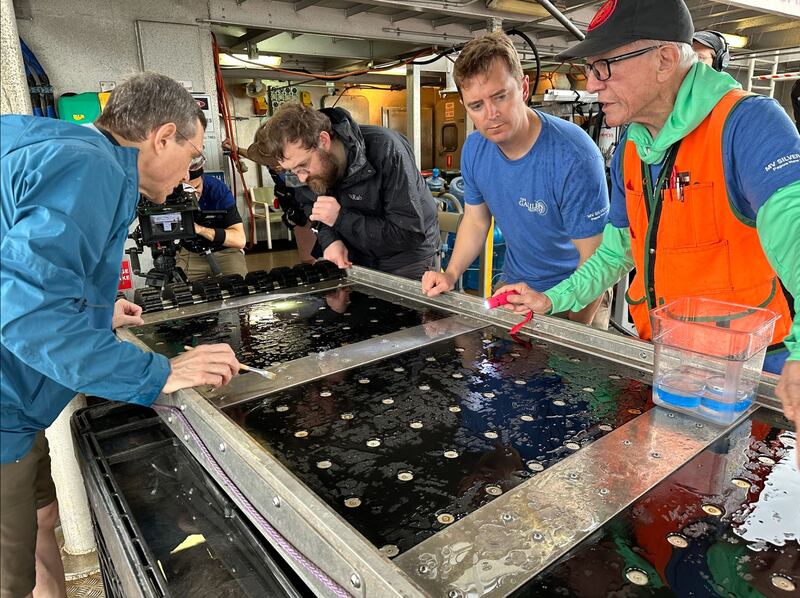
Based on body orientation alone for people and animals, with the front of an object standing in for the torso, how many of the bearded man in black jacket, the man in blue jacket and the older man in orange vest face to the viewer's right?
1

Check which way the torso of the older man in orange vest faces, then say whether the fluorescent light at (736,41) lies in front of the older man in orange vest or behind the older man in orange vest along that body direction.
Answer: behind

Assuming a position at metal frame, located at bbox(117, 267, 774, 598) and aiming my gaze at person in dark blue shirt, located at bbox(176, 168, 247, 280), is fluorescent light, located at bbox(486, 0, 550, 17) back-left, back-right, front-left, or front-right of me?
front-right

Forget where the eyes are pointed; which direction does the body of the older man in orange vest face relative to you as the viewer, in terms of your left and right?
facing the viewer and to the left of the viewer

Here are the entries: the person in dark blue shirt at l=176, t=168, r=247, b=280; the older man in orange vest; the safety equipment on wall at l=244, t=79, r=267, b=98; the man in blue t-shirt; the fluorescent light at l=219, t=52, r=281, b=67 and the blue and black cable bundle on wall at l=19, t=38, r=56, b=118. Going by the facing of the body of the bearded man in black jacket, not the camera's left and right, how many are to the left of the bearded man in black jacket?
2

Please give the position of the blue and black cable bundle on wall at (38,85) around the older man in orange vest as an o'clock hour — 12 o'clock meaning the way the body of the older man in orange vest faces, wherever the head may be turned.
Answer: The blue and black cable bundle on wall is roughly at 2 o'clock from the older man in orange vest.

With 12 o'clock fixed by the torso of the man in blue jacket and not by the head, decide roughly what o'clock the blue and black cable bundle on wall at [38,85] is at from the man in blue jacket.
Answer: The blue and black cable bundle on wall is roughly at 9 o'clock from the man in blue jacket.

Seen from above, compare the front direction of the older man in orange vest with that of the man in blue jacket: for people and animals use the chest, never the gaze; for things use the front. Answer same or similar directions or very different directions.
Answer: very different directions

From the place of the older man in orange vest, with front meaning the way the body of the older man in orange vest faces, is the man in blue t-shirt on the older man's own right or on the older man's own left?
on the older man's own right

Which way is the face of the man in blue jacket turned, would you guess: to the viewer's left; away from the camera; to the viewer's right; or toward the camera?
to the viewer's right

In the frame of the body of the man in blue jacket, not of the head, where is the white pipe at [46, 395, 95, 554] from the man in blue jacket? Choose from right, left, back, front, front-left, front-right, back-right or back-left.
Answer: left

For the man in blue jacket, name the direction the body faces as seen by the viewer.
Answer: to the viewer's right

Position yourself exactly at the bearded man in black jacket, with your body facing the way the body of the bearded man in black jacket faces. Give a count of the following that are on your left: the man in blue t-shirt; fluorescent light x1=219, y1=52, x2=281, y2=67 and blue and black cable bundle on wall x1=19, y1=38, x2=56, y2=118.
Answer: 1

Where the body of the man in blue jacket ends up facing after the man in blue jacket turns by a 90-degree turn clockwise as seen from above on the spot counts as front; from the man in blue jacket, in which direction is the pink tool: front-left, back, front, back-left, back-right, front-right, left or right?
left

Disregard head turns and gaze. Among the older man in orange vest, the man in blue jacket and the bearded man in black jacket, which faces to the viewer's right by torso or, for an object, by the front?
the man in blue jacket
